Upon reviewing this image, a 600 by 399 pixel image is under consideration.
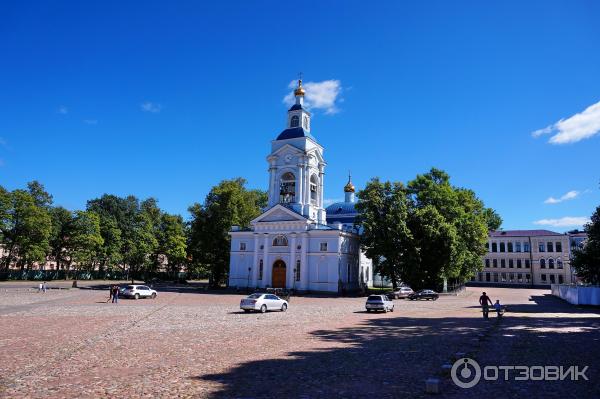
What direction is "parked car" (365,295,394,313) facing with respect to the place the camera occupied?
facing away from the viewer and to the right of the viewer

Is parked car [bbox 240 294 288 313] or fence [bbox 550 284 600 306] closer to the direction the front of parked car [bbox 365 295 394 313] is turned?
the fence

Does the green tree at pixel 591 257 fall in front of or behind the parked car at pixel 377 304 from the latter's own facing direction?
in front

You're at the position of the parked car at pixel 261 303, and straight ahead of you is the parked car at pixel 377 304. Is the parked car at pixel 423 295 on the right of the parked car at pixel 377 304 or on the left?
left
